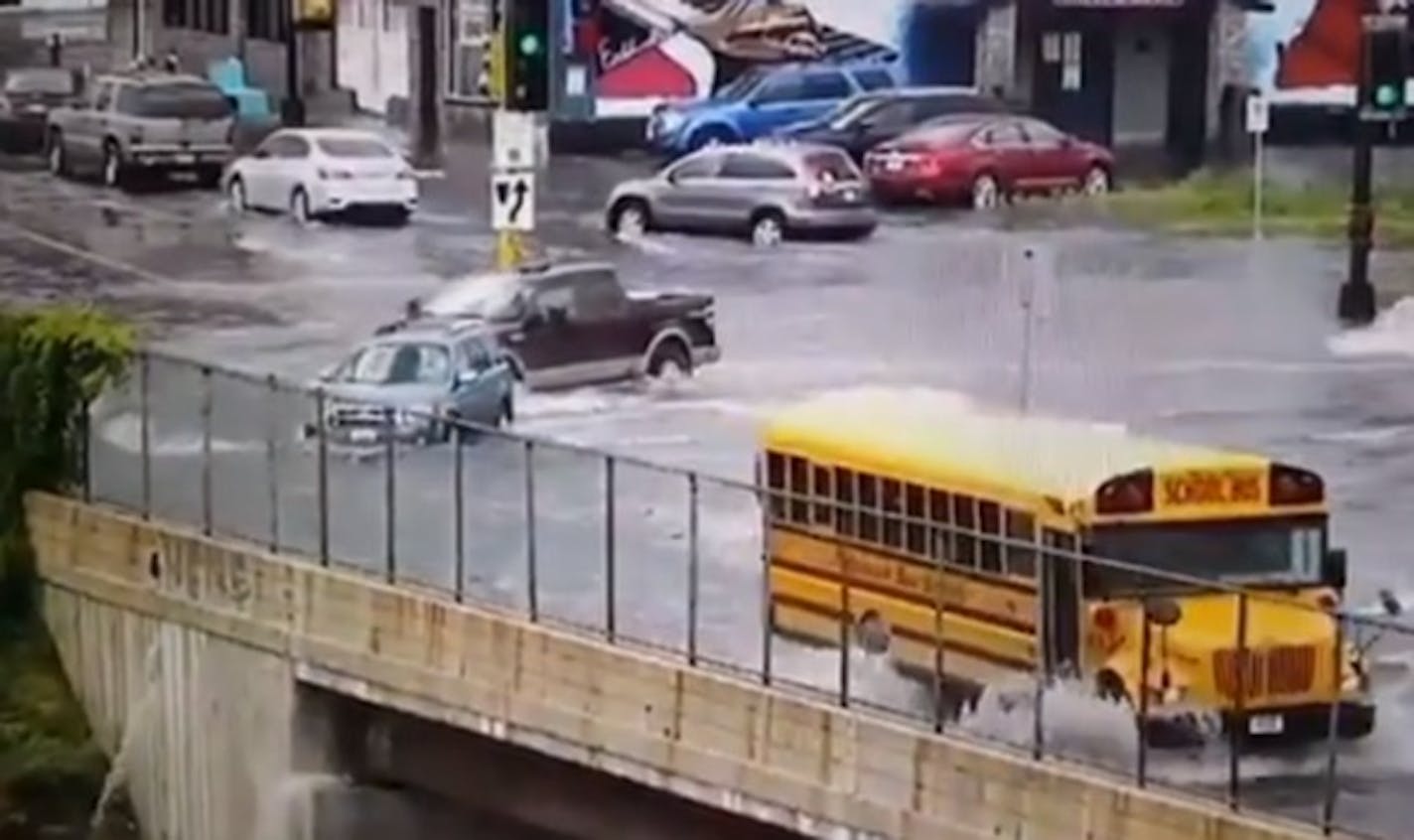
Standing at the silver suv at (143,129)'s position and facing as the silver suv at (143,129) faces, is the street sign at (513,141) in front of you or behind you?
behind

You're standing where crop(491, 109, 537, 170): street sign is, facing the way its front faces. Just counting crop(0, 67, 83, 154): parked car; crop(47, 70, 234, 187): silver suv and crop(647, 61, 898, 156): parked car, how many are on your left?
1

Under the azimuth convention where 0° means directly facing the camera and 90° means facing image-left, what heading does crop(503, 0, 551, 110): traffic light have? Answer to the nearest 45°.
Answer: approximately 0°

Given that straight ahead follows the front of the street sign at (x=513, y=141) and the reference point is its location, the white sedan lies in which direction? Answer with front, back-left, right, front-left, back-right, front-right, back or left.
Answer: back-right

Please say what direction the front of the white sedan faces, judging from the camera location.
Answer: facing away from the viewer and to the left of the viewer

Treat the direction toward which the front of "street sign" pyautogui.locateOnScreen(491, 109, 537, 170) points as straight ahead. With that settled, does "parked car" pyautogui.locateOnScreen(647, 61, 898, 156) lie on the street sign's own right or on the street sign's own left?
on the street sign's own left

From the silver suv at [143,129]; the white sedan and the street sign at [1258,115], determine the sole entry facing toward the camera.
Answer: the street sign

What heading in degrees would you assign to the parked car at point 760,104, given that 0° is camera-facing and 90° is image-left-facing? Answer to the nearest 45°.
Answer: approximately 45°

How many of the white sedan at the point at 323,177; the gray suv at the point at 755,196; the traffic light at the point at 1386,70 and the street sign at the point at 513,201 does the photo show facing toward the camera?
2
